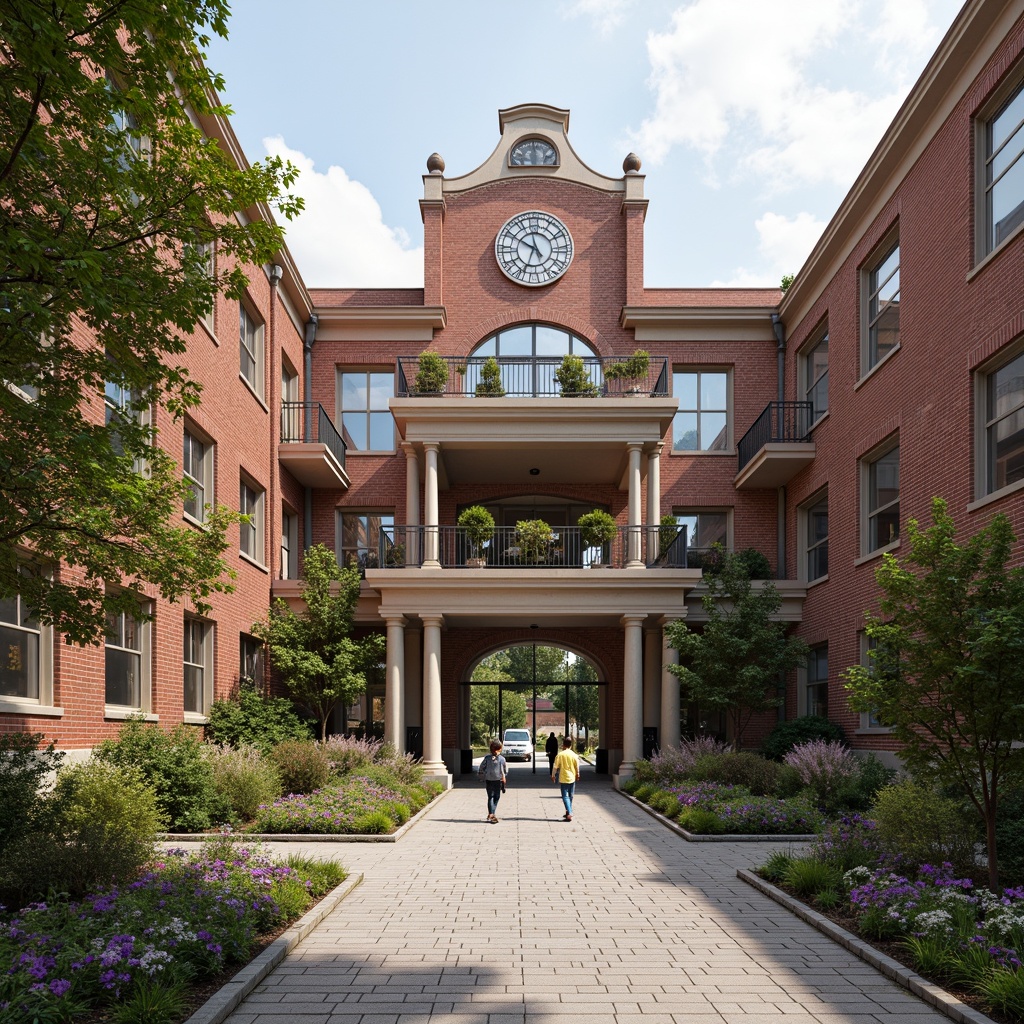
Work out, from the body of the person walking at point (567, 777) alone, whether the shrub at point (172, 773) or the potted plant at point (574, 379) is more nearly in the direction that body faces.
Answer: the potted plant

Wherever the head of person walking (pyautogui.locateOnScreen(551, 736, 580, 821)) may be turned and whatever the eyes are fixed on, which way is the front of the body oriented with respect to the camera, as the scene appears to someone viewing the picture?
away from the camera

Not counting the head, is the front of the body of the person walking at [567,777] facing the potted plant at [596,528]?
yes

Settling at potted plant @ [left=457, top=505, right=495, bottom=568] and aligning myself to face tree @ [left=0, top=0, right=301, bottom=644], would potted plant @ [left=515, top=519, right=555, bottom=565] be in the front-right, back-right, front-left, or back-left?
back-left

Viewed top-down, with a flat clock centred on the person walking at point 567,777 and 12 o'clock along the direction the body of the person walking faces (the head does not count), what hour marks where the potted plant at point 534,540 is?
The potted plant is roughly at 12 o'clock from the person walking.
